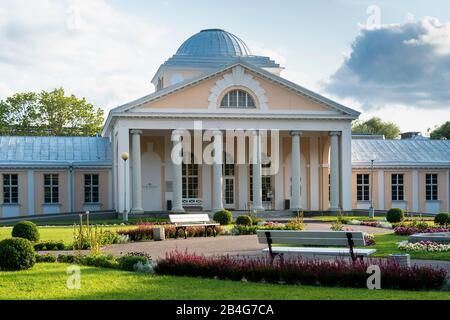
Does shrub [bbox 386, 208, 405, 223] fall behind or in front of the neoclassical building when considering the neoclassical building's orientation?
in front

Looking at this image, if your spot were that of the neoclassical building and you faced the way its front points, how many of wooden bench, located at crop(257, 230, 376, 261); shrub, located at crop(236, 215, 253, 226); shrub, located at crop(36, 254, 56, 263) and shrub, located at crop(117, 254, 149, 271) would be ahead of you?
4

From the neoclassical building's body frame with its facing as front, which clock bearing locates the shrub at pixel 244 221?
The shrub is roughly at 12 o'clock from the neoclassical building.

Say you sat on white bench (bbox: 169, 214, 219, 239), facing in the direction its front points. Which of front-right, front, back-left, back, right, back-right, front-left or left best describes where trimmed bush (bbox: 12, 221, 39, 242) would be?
right

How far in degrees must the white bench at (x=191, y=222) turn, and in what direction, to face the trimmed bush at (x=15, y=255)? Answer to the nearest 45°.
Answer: approximately 45° to its right

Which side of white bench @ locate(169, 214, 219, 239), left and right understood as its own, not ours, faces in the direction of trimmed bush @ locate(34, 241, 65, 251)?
right

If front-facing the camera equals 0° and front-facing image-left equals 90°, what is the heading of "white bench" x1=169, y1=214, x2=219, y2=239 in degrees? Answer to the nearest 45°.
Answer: approximately 315°

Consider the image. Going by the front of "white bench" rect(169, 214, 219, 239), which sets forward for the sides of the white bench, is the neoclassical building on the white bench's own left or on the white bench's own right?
on the white bench's own left

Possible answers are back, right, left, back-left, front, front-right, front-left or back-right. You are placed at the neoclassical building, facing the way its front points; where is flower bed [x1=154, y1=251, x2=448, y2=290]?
front

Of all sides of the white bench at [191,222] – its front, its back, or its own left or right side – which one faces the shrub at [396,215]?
left

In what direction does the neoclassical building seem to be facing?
toward the camera

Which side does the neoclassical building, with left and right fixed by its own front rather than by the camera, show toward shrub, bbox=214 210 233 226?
front

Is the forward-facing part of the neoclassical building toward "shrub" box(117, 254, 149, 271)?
yes

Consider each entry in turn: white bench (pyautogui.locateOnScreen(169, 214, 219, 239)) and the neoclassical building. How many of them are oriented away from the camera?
0

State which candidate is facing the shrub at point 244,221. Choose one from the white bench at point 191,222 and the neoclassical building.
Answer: the neoclassical building
